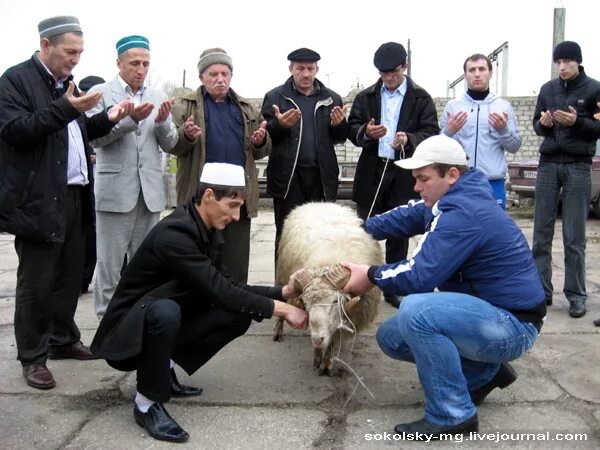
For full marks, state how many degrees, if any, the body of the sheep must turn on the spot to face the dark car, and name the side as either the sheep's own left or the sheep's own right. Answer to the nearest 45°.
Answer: approximately 135° to the sheep's own left

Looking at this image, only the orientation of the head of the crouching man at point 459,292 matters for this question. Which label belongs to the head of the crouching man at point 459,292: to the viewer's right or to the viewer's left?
to the viewer's left

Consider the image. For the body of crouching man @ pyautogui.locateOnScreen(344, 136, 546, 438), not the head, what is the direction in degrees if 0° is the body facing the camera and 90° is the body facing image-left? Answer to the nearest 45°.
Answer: approximately 90°

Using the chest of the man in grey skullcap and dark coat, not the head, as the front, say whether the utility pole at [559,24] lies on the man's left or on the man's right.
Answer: on the man's left

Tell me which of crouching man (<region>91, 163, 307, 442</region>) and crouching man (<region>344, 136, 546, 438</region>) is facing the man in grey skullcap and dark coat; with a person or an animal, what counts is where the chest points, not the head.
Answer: crouching man (<region>344, 136, 546, 438</region>)

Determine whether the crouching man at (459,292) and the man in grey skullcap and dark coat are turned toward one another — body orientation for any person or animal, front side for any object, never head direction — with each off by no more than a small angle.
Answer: yes

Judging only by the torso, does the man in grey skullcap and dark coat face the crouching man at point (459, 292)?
yes

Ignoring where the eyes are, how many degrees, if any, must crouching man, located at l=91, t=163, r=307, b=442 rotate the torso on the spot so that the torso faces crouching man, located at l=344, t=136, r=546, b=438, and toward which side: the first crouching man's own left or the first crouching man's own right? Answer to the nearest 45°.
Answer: approximately 45° to the first crouching man's own left

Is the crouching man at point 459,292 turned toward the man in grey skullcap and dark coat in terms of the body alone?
yes
